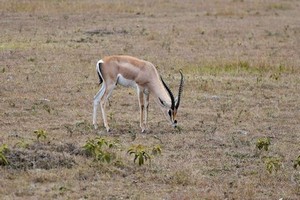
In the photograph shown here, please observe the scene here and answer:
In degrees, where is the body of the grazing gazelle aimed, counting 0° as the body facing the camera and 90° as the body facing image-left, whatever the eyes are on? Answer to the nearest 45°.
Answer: approximately 270°

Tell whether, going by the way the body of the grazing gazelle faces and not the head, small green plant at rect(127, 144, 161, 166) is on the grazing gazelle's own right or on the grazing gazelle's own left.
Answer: on the grazing gazelle's own right

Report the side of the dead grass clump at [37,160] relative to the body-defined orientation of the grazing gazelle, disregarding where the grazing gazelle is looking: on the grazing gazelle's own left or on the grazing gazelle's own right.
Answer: on the grazing gazelle's own right

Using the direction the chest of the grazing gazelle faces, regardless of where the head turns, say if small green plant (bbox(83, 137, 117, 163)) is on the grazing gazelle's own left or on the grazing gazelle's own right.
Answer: on the grazing gazelle's own right

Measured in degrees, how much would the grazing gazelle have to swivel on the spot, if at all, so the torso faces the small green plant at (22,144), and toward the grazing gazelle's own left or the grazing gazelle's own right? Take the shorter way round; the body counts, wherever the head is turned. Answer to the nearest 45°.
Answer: approximately 135° to the grazing gazelle's own right
